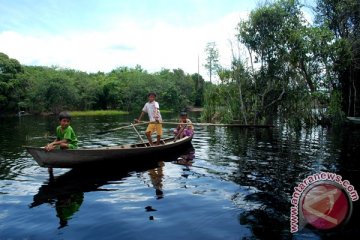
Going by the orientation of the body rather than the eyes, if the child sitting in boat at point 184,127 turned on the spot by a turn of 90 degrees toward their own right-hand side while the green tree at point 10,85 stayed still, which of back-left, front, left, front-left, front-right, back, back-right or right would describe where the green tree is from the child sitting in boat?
front

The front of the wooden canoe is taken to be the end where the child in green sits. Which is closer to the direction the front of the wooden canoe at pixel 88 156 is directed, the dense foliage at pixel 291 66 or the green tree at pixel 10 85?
the green tree

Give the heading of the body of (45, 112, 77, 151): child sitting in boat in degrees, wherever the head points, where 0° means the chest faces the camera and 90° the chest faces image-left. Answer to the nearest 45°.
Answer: approximately 45°

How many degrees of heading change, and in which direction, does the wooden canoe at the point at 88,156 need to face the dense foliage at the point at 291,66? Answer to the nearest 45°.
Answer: approximately 135° to its right

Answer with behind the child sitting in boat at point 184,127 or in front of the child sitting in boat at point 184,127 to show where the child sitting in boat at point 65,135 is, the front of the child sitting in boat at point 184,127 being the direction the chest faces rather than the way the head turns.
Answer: in front

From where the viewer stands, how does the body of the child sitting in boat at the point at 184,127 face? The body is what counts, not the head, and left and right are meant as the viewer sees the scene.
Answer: facing the viewer and to the left of the viewer

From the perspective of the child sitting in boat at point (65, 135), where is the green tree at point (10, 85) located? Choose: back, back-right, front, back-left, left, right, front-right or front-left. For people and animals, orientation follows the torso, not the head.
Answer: back-right

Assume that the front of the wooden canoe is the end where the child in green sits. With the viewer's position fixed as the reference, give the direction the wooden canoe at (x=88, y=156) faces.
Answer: facing to the left of the viewer

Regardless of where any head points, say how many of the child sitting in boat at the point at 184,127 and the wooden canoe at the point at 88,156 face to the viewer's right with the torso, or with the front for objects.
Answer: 0

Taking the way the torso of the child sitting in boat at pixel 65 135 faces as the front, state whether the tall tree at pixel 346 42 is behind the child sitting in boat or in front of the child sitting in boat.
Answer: behind

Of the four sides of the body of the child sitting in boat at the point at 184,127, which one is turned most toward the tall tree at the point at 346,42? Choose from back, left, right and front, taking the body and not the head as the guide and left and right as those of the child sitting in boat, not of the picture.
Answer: back

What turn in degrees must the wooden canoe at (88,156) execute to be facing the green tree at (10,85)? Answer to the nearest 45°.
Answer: approximately 90° to its right
